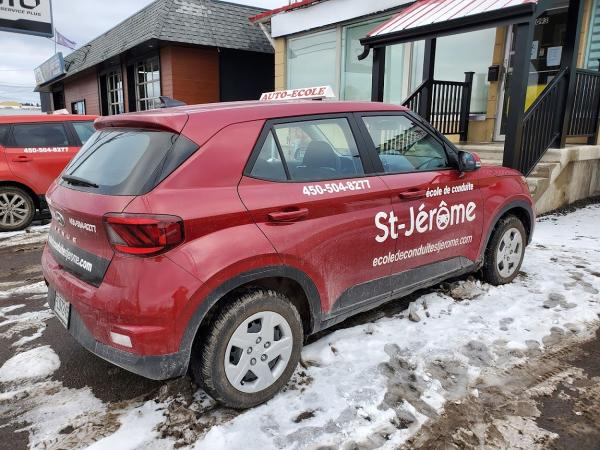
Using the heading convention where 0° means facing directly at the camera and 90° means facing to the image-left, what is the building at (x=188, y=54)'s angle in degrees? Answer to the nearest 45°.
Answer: approximately 45°

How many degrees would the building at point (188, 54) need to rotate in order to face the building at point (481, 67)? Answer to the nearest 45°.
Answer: approximately 90° to its left

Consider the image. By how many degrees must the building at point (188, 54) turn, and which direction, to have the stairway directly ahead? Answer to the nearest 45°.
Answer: approximately 90° to its left

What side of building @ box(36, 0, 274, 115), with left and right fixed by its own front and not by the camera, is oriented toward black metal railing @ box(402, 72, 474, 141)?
left

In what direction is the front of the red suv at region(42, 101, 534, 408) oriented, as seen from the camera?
facing away from the viewer and to the right of the viewer

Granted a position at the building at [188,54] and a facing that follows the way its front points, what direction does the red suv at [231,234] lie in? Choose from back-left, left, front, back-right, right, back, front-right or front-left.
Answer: front-left

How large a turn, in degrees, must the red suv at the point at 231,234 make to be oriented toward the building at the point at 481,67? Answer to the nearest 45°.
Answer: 0° — it already faces it
